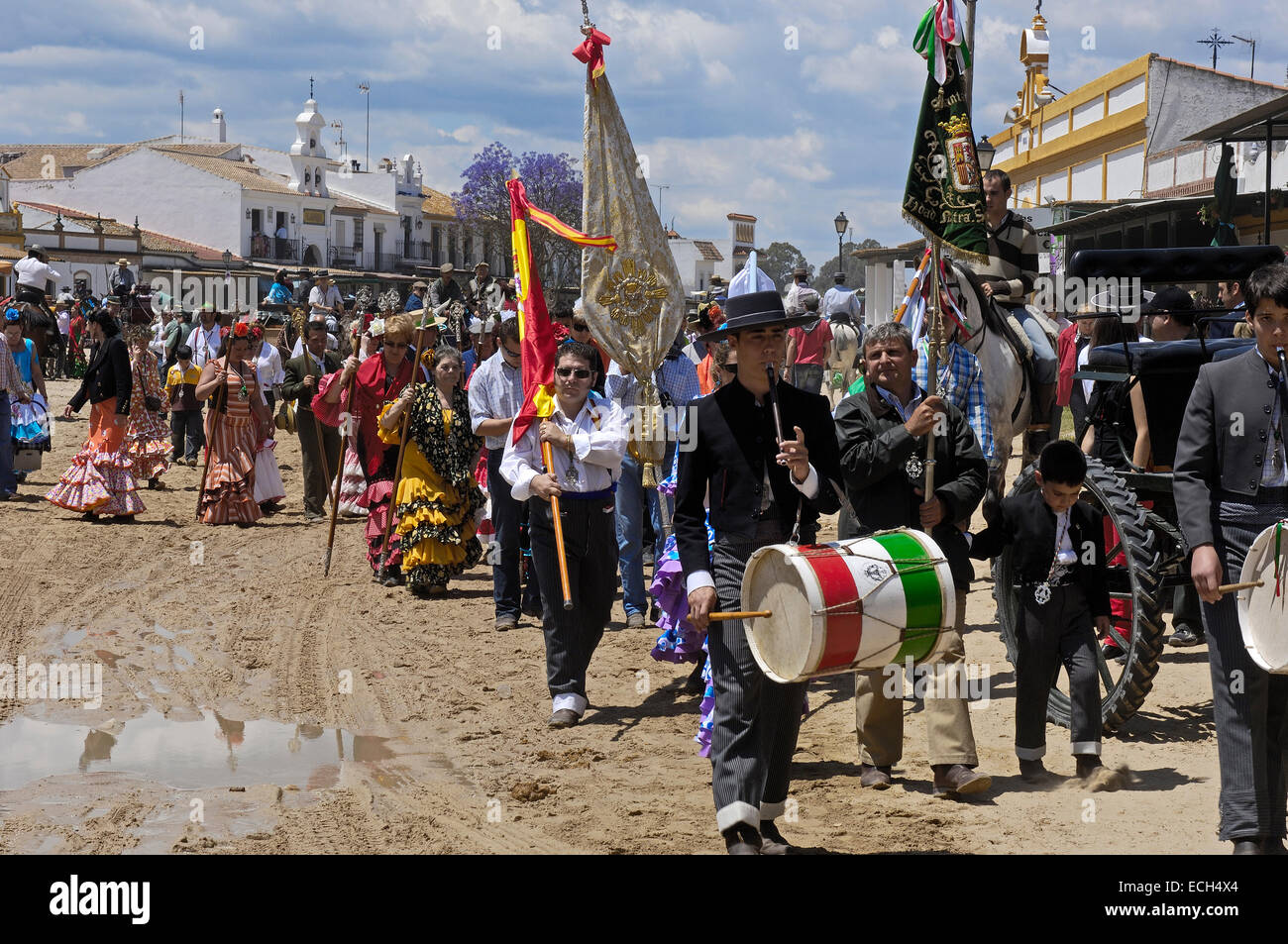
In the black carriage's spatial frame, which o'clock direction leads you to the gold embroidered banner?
The gold embroidered banner is roughly at 5 o'clock from the black carriage.

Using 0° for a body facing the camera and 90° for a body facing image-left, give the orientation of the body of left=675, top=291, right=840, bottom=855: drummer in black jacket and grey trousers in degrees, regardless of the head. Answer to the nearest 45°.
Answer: approximately 315°

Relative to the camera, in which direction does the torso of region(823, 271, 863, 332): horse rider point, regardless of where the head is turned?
away from the camera

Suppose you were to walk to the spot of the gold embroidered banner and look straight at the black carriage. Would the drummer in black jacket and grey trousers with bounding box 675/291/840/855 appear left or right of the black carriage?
right

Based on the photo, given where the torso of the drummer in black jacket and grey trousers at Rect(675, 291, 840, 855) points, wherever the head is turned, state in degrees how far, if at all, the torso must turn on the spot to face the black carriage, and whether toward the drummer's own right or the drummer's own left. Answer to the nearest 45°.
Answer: approximately 90° to the drummer's own left
